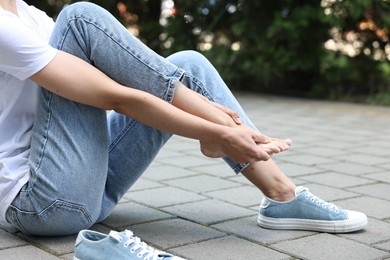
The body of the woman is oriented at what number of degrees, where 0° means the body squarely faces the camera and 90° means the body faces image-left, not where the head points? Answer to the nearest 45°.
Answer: approximately 270°

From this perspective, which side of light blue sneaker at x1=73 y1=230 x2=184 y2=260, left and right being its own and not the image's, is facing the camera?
right
